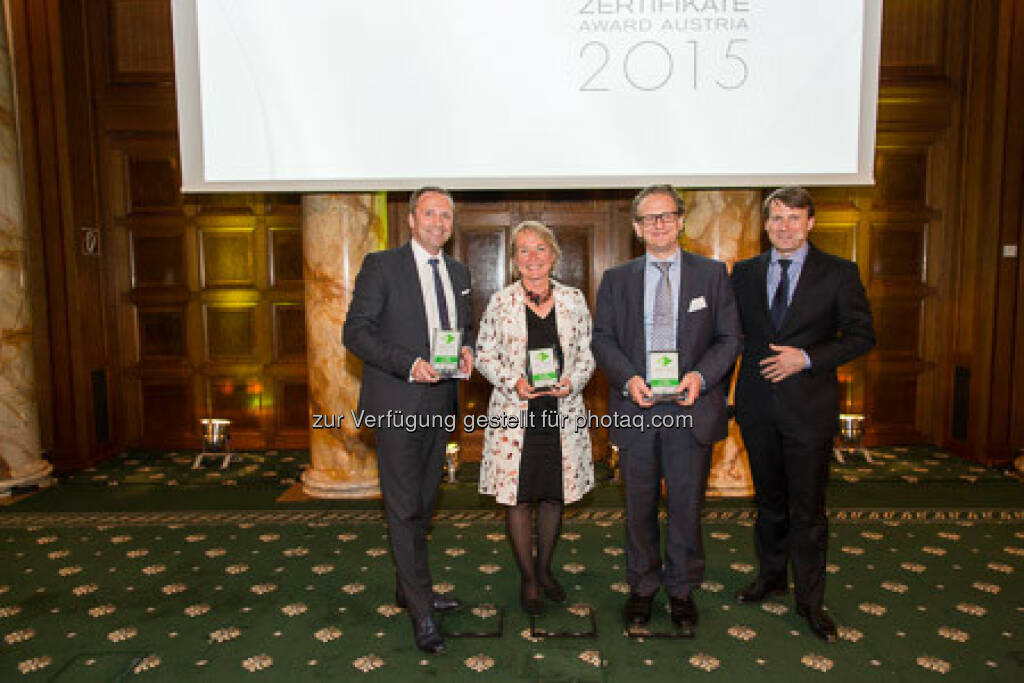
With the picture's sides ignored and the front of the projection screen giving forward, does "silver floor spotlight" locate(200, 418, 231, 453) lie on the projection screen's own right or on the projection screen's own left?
on the projection screen's own right

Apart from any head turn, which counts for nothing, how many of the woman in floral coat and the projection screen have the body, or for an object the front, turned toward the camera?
2

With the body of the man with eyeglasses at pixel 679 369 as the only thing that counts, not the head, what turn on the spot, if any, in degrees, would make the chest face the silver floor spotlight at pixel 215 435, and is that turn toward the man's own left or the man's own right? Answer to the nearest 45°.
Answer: approximately 135° to the man's own right

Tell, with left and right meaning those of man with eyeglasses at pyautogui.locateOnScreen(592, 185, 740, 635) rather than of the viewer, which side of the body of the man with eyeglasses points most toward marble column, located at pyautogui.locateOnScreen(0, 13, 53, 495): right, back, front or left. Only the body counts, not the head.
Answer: right

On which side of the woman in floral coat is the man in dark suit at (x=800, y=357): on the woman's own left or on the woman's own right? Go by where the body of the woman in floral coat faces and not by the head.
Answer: on the woman's own left

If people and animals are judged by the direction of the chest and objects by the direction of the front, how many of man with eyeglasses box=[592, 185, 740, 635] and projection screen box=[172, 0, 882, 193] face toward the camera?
2

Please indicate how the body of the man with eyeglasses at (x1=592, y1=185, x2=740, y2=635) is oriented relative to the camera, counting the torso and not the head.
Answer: toward the camera

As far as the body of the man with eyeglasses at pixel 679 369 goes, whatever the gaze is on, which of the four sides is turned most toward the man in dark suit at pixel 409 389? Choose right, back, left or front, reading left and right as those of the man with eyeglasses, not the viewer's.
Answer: right

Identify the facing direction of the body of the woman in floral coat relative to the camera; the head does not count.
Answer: toward the camera

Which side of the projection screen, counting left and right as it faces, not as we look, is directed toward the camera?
front
